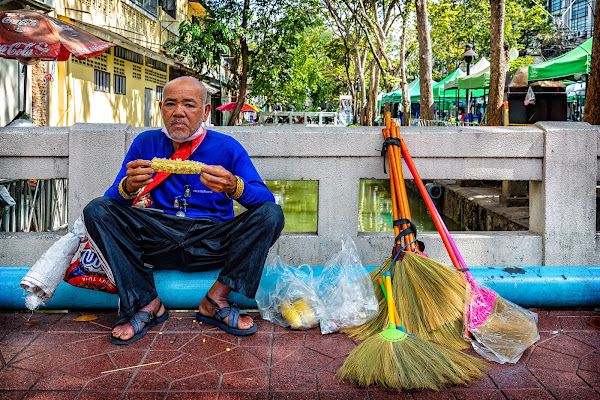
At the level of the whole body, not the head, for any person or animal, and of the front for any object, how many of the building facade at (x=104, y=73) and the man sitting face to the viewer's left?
0

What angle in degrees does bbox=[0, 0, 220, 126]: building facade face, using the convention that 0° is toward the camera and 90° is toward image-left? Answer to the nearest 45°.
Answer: approximately 315°

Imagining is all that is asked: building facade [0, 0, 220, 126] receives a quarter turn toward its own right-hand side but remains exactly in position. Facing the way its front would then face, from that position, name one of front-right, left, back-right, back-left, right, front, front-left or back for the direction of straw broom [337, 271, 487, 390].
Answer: front-left

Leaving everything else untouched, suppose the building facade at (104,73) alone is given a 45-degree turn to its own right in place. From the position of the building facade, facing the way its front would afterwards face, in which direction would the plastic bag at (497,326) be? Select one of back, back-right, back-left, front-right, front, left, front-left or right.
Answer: front

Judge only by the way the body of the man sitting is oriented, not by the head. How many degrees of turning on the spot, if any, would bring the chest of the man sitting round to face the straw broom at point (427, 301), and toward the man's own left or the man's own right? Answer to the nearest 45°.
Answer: approximately 90° to the man's own left

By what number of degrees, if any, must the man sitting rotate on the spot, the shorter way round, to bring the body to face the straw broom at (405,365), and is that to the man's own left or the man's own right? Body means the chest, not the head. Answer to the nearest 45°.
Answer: approximately 45° to the man's own left

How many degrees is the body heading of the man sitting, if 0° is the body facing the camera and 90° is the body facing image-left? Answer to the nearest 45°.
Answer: approximately 0°
